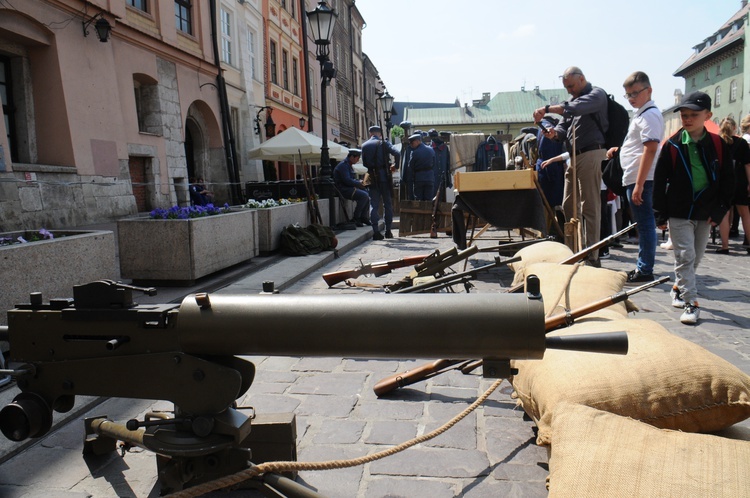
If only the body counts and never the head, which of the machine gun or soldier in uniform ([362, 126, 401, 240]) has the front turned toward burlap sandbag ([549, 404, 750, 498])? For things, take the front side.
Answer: the machine gun

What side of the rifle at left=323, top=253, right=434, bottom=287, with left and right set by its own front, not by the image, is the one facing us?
right

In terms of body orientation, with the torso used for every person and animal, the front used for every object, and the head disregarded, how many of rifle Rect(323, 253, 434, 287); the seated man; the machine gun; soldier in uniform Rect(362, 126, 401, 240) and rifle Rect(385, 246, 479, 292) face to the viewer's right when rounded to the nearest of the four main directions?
4

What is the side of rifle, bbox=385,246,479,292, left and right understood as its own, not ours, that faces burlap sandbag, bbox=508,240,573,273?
front

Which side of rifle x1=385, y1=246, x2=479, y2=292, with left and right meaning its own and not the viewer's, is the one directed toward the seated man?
left

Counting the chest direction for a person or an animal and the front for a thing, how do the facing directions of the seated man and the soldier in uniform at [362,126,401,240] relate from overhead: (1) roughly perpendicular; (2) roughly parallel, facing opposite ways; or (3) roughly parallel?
roughly perpendicular

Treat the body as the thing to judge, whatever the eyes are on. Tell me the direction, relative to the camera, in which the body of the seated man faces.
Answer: to the viewer's right

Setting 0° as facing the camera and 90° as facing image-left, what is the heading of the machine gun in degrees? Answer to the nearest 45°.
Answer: approximately 270°

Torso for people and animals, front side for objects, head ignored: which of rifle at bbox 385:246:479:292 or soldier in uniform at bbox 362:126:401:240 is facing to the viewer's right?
the rifle

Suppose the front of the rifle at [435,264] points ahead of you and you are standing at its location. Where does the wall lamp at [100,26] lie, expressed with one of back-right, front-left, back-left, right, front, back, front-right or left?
back-left

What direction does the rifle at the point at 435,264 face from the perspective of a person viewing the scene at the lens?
facing to the right of the viewer
